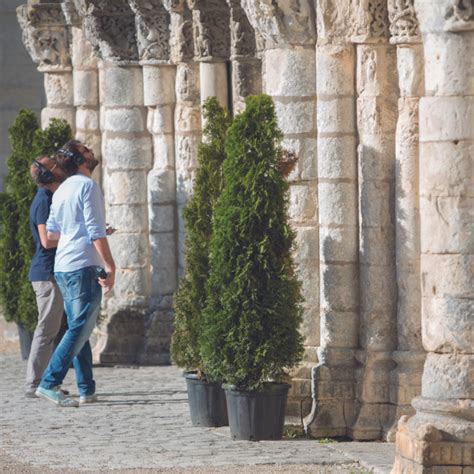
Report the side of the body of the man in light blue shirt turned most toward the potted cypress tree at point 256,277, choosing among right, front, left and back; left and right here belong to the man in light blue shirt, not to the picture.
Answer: right

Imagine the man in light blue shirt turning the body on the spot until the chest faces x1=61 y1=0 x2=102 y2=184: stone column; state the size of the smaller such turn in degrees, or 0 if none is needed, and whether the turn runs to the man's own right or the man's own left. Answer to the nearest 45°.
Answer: approximately 45° to the man's own left

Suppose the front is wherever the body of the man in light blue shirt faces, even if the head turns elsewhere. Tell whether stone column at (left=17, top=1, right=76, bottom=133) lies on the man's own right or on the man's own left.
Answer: on the man's own left

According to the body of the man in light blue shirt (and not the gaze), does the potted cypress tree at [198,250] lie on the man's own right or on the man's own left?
on the man's own right

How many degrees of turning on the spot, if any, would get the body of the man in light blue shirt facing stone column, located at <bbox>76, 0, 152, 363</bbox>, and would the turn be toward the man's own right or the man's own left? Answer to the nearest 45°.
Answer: approximately 45° to the man's own left

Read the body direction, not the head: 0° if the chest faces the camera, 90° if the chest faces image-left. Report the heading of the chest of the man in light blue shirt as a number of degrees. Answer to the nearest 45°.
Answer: approximately 225°

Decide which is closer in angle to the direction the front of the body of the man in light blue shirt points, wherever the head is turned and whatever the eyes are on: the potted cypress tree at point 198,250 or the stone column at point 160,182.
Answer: the stone column

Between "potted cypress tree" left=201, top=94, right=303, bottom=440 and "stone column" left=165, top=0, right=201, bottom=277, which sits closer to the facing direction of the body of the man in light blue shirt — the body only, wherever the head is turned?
the stone column
